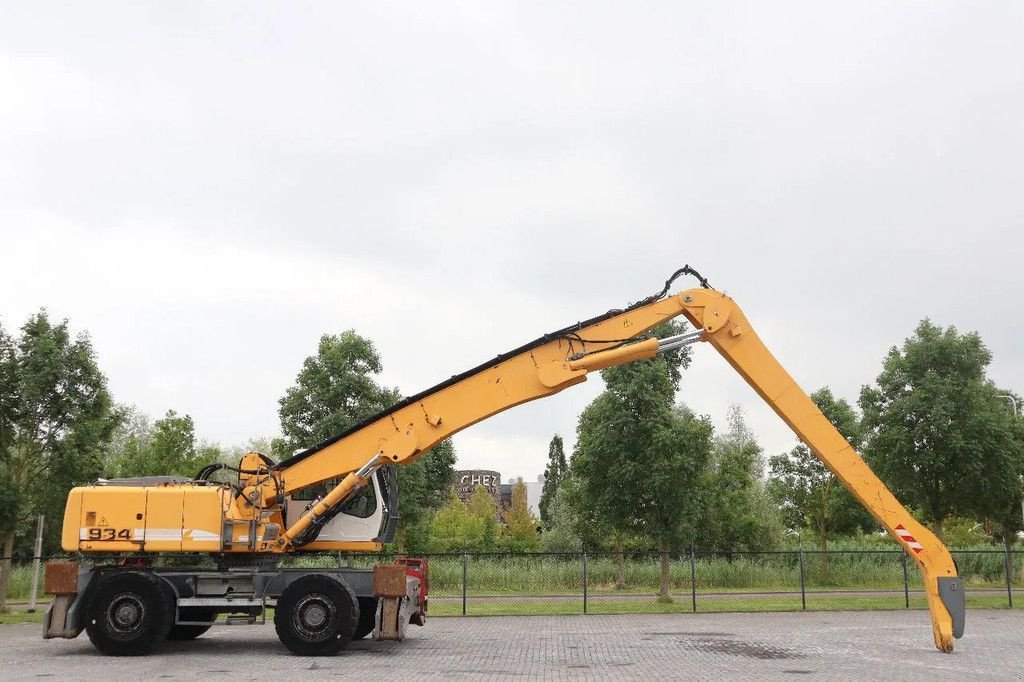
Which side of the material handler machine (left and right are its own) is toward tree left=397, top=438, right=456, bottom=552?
left

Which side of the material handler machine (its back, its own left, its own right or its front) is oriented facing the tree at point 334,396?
left

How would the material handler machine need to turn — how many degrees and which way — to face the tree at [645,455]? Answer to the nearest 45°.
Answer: approximately 45° to its left

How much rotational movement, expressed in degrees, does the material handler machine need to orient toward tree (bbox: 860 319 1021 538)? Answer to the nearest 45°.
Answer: approximately 45° to its left

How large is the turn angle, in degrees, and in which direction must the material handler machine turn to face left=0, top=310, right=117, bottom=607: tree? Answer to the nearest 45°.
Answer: approximately 135° to its left

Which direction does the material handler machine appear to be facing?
to the viewer's right

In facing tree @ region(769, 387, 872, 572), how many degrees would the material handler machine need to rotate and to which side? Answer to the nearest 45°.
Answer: approximately 45° to its left
